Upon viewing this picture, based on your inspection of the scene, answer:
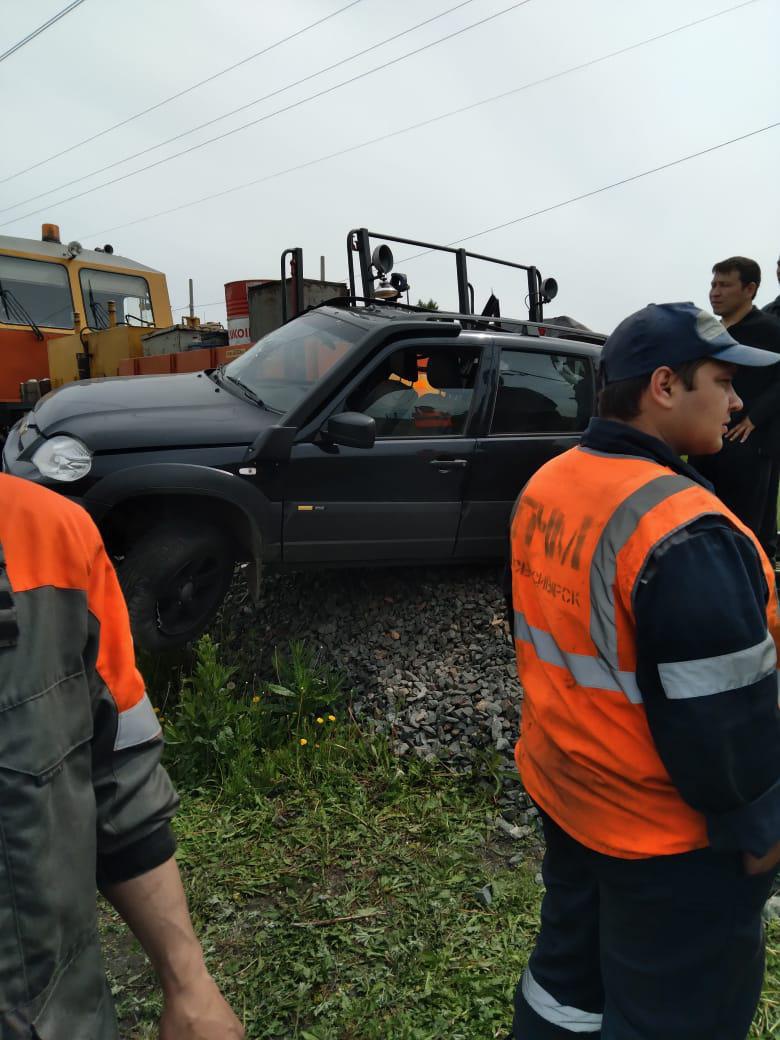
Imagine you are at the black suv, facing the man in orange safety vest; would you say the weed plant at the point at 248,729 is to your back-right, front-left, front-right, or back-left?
front-right

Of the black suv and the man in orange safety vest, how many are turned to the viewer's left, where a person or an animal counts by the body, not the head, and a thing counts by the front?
1

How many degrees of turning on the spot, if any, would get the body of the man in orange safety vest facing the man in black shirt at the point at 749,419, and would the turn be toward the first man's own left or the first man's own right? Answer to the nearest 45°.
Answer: approximately 45° to the first man's own left

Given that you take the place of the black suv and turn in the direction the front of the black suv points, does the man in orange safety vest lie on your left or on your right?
on your left

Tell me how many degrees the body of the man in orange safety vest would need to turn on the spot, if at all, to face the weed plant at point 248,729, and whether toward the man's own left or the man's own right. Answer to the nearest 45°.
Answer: approximately 90° to the man's own left

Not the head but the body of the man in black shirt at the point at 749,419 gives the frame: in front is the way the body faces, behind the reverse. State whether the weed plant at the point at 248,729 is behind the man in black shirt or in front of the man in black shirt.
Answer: in front

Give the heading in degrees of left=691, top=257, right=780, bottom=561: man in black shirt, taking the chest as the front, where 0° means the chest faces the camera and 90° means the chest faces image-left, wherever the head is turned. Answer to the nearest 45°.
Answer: approximately 45°

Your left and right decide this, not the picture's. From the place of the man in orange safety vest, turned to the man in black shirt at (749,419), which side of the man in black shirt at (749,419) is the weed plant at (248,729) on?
left

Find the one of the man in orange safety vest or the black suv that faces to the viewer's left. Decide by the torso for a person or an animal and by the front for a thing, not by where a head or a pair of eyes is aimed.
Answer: the black suv

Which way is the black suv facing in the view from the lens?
facing to the left of the viewer

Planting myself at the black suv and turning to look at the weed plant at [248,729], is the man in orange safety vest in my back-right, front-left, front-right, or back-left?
front-left

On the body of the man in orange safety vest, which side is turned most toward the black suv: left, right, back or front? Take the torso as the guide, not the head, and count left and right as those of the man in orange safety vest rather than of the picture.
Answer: left

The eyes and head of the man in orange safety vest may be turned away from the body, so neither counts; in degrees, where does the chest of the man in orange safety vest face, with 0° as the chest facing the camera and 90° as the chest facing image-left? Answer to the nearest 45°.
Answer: approximately 225°

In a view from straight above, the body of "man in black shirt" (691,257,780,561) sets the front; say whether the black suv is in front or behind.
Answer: in front

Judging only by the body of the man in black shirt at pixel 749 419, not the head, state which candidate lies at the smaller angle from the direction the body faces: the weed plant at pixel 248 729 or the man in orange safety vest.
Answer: the weed plant

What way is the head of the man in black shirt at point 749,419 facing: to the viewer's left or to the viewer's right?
to the viewer's left

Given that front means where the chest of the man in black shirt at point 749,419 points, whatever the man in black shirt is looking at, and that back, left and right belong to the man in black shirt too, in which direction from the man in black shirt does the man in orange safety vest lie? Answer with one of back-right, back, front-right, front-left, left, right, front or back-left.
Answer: front-left

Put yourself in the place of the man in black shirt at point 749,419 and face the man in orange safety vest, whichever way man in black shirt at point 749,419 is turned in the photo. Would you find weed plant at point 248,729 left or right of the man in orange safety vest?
right
